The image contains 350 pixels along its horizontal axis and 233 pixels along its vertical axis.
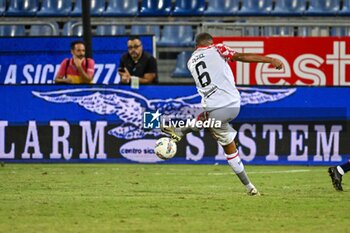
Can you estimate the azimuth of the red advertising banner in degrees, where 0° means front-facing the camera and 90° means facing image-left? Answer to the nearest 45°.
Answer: approximately 0°

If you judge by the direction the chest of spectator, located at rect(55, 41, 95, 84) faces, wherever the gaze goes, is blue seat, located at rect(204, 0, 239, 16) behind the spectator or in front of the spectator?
behind

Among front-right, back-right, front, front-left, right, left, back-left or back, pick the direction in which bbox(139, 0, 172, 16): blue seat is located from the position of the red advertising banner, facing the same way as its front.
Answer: back-right

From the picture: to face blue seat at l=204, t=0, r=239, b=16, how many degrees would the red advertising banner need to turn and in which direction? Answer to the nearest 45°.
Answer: approximately 135° to its right

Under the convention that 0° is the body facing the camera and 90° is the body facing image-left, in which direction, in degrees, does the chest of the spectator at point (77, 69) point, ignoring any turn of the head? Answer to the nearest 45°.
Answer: approximately 0°

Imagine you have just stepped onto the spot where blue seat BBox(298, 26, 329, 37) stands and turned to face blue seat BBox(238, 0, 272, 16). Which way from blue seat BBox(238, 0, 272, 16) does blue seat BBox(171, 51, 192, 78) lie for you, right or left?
left

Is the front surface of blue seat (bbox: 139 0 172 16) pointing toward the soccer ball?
yes
